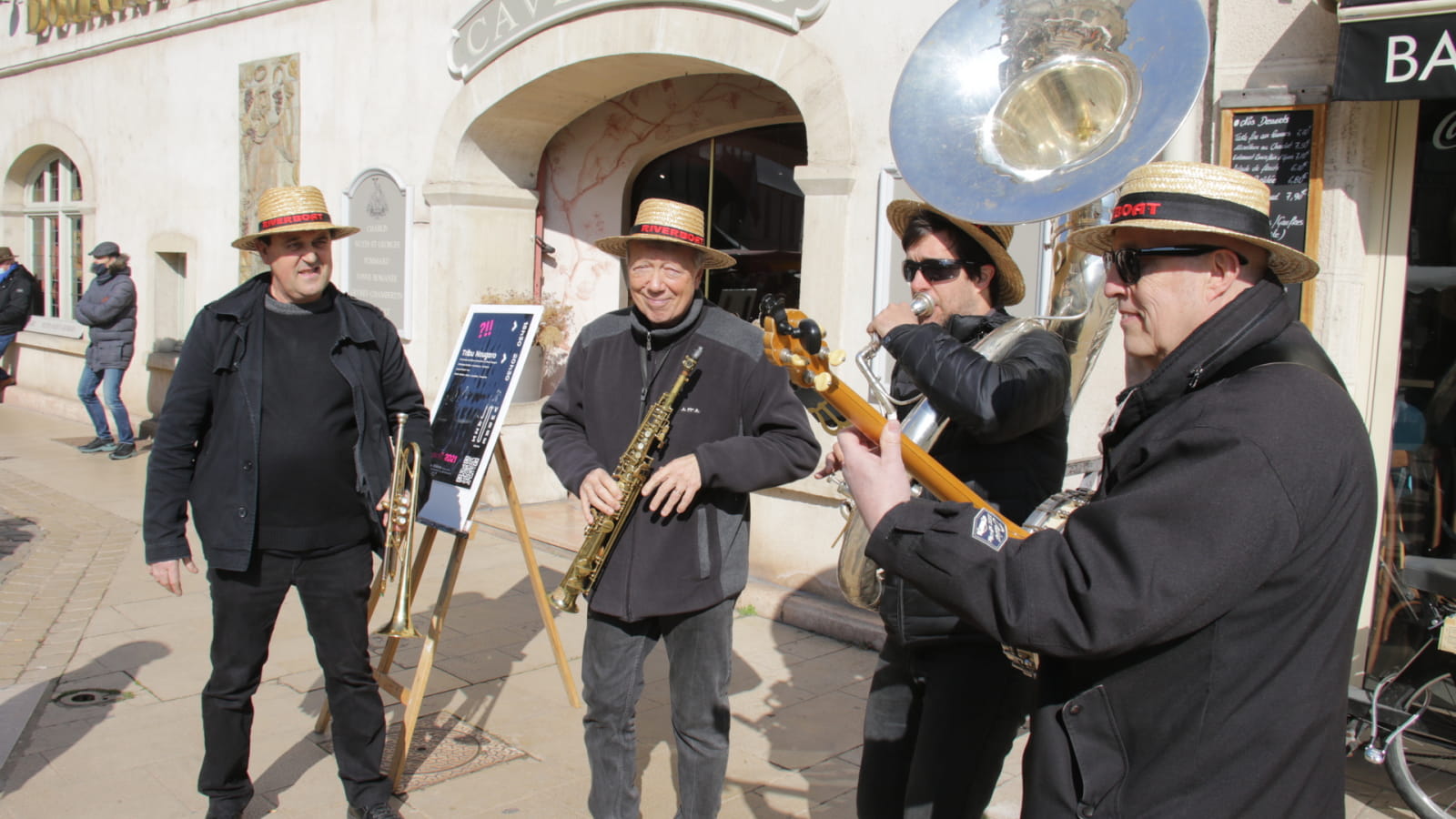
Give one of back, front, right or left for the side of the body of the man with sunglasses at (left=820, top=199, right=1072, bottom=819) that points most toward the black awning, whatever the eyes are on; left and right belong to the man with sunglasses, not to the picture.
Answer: back

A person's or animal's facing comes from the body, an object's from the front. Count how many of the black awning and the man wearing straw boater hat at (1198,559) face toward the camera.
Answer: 1

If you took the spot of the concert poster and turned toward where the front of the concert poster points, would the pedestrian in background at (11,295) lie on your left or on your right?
on your right

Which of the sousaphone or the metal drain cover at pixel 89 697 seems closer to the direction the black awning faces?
the sousaphone

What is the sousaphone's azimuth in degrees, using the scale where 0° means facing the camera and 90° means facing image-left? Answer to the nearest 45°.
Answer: approximately 0°

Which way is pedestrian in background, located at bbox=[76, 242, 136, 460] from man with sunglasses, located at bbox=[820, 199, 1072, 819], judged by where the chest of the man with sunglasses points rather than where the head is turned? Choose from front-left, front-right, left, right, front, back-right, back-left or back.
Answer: right

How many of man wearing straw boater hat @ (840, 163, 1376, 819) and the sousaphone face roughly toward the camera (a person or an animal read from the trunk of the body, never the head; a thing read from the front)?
1

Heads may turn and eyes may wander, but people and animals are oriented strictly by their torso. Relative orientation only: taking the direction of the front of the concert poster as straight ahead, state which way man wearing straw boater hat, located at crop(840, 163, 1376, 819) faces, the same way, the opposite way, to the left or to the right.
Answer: to the right

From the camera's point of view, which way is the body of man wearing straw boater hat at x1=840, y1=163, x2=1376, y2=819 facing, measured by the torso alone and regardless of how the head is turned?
to the viewer's left

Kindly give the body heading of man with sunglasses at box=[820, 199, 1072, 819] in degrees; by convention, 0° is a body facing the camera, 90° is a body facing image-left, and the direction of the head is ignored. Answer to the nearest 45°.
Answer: approximately 45°

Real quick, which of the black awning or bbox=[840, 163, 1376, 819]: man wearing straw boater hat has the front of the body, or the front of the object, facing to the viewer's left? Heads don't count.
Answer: the man wearing straw boater hat
